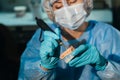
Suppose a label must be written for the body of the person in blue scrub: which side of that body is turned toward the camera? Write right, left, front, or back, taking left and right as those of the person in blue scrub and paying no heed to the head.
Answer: front
